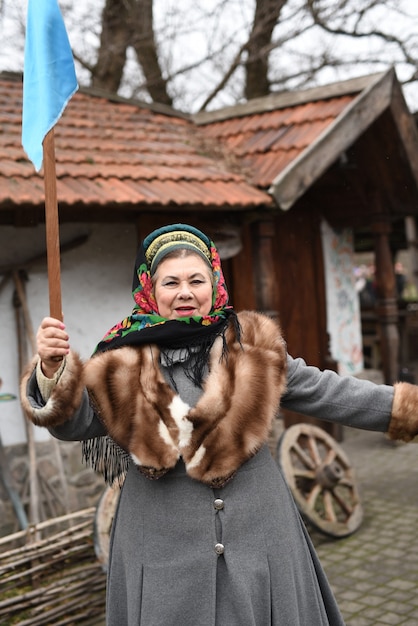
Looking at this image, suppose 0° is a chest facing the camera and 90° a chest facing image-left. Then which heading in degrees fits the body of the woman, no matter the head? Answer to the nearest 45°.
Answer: approximately 0°

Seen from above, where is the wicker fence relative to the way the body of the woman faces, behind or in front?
behind

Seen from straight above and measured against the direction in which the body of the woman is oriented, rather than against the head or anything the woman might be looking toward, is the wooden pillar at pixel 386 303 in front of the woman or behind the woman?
behind

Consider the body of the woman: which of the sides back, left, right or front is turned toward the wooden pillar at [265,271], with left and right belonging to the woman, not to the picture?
back
